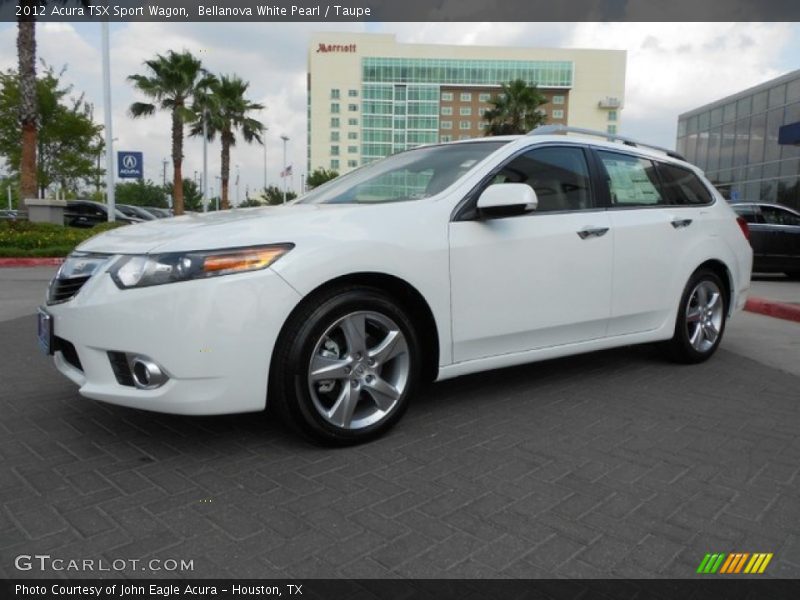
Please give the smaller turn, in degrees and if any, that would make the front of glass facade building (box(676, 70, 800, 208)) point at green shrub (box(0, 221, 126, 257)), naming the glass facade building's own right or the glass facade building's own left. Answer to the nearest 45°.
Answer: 0° — it already faces it

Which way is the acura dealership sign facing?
toward the camera

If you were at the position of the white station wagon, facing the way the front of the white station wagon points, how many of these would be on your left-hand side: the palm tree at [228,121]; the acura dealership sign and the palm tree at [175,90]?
0

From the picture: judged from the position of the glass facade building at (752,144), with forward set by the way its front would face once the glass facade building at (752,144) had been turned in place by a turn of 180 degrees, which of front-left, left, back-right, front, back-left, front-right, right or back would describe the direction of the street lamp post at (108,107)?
back

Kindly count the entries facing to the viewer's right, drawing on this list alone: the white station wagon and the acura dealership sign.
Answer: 0

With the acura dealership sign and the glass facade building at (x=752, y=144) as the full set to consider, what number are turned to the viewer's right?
0

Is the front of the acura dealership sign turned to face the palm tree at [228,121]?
no

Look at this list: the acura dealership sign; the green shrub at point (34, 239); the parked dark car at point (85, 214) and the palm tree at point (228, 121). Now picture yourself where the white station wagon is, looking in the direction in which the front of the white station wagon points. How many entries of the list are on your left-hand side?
0

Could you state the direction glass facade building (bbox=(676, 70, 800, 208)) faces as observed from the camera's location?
facing the viewer and to the left of the viewer

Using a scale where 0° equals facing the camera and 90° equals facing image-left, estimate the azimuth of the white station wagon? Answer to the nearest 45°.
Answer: approximately 45°

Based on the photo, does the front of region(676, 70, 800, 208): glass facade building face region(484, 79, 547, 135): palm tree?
no

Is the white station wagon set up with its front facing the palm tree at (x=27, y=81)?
no

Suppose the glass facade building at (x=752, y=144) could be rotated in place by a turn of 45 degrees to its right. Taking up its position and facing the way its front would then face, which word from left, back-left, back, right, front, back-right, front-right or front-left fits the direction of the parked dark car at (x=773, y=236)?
left

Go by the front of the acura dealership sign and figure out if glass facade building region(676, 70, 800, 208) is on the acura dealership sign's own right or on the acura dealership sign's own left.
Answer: on the acura dealership sign's own left
